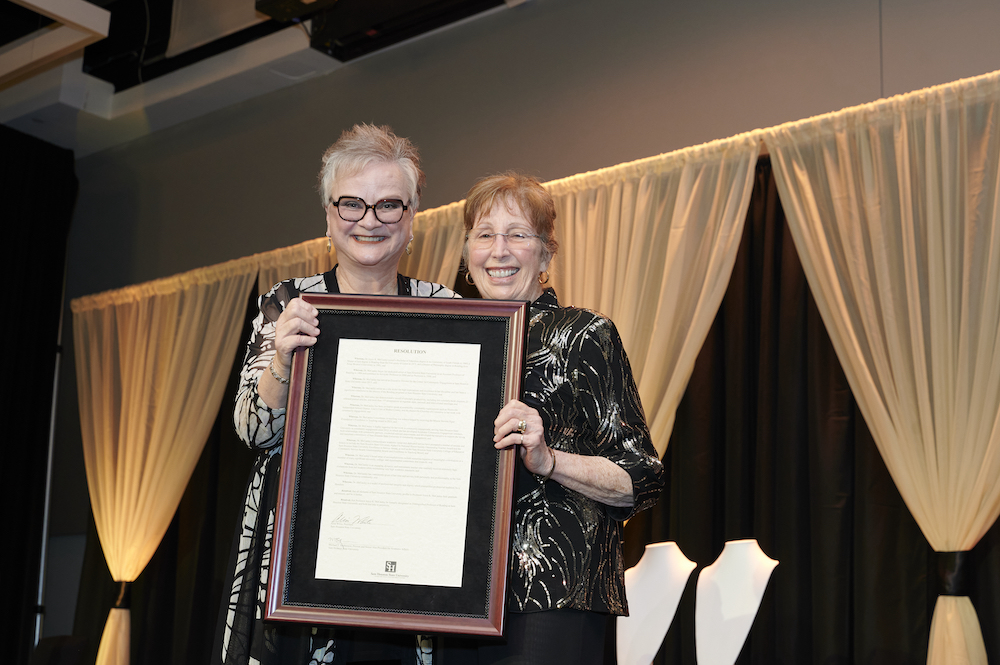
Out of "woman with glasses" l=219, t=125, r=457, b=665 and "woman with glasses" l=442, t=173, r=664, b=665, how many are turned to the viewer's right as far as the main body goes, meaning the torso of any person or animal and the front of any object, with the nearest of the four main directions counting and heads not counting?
0

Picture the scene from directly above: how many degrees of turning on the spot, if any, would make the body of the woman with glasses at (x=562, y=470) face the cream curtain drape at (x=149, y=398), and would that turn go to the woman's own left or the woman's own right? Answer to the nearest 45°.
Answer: approximately 90° to the woman's own right

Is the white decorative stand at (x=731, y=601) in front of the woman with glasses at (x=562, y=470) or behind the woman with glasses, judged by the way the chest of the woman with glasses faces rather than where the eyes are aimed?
behind

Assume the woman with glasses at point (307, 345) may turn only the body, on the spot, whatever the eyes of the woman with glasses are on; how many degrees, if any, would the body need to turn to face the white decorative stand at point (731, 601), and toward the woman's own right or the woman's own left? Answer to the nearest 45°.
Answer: approximately 135° to the woman's own left

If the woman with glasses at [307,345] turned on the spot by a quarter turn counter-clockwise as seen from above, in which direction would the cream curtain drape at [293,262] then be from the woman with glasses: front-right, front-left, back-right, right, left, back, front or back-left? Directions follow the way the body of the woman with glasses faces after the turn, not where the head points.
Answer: left

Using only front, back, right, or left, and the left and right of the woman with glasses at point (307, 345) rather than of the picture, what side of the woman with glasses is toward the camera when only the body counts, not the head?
front

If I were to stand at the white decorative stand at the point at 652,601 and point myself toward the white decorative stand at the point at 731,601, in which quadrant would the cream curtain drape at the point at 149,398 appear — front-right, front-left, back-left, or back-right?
back-left

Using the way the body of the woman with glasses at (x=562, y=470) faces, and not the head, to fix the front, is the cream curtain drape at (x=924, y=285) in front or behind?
behind

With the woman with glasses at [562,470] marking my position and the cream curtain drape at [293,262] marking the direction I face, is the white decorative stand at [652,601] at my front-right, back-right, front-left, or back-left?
front-right

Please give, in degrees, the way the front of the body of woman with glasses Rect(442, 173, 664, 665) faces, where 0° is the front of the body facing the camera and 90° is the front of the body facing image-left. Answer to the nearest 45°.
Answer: approximately 45°

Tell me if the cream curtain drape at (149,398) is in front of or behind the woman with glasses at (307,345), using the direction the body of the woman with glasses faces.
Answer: behind
